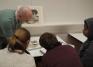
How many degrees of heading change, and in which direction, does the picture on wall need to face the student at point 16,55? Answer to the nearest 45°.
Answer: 0° — it already faces them

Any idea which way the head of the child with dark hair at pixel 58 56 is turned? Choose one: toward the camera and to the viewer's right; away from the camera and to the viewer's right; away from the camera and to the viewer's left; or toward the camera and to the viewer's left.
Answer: away from the camera and to the viewer's left

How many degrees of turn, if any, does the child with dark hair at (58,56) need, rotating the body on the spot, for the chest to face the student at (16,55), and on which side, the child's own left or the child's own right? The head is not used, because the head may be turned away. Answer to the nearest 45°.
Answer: approximately 45° to the child's own left

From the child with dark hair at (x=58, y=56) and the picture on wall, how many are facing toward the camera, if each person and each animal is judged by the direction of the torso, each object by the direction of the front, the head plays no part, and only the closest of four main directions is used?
1

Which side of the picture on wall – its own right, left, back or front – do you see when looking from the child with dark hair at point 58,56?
front

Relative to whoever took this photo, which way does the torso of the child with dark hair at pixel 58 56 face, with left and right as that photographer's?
facing away from the viewer and to the left of the viewer

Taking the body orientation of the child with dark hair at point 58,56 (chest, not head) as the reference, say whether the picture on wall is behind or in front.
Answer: in front

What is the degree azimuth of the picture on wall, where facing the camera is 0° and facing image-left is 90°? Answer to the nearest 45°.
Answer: approximately 0°
